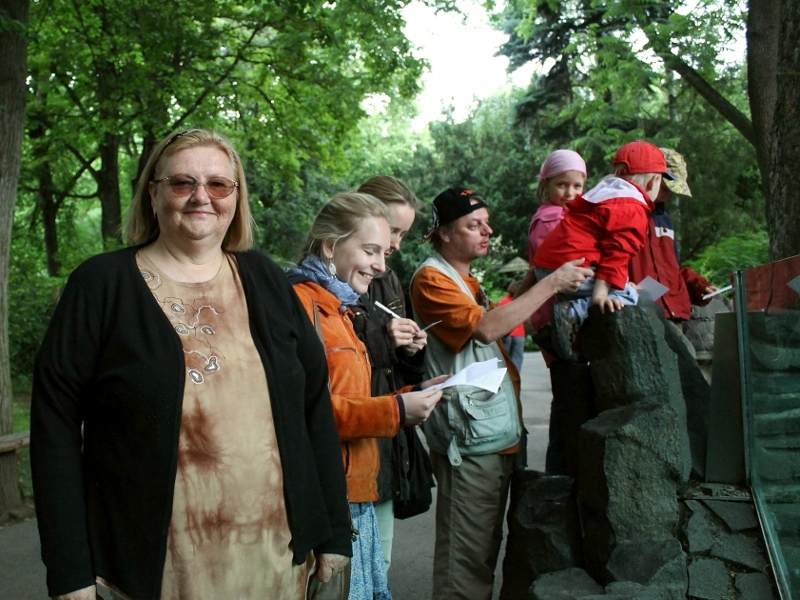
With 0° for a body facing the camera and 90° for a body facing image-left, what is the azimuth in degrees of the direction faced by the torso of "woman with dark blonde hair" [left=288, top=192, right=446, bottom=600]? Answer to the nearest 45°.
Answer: approximately 270°

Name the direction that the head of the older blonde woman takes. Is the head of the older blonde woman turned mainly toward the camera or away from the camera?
toward the camera

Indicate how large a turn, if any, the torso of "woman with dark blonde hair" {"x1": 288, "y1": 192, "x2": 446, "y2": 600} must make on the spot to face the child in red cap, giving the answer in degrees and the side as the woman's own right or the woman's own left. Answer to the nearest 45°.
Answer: approximately 45° to the woman's own left

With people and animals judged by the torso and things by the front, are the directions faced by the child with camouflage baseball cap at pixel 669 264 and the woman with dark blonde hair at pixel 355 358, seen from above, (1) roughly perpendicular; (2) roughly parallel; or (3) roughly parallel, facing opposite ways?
roughly parallel

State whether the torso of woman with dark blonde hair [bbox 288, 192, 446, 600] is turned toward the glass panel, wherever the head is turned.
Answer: yes

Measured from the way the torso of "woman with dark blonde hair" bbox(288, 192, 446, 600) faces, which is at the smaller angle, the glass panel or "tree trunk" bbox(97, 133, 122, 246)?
the glass panel

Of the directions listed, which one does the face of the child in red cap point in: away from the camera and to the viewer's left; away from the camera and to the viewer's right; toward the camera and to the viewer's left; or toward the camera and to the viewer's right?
away from the camera and to the viewer's right

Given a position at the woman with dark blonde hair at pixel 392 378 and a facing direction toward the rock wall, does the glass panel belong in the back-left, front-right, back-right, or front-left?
front-right

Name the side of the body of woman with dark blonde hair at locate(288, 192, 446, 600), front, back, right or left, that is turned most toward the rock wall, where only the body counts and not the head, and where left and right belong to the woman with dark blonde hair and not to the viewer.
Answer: front
